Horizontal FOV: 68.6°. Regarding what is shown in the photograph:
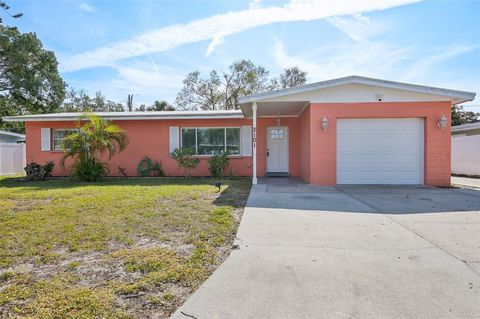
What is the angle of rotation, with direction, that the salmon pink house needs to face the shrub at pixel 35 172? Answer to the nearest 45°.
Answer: approximately 90° to its right

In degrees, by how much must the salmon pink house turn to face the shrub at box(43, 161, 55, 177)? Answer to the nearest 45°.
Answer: approximately 90° to its right

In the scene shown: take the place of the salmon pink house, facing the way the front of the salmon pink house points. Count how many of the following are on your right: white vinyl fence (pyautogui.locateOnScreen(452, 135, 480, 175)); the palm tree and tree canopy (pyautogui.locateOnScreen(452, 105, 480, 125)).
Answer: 1

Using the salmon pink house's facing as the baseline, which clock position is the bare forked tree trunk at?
The bare forked tree trunk is roughly at 5 o'clock from the salmon pink house.

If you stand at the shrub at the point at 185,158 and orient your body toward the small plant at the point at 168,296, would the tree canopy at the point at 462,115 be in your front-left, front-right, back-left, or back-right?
back-left

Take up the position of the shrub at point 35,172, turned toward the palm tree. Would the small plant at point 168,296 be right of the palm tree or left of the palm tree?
right

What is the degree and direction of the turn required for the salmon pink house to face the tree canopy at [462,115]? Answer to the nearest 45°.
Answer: approximately 135° to its left

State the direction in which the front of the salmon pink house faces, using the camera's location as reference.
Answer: facing the viewer

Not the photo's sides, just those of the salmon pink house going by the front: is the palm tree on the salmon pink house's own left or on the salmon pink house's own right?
on the salmon pink house's own right

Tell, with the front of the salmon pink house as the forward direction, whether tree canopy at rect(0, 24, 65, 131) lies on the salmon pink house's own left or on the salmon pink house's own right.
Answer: on the salmon pink house's own right
